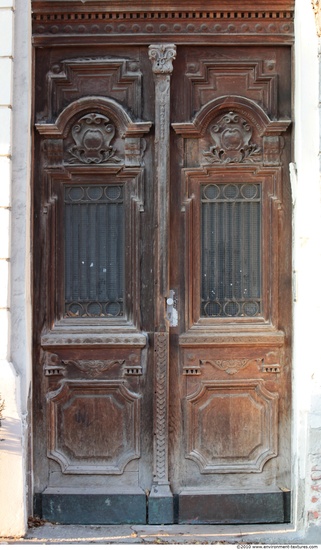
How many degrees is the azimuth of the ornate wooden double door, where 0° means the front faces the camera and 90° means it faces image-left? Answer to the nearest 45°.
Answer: approximately 0°
